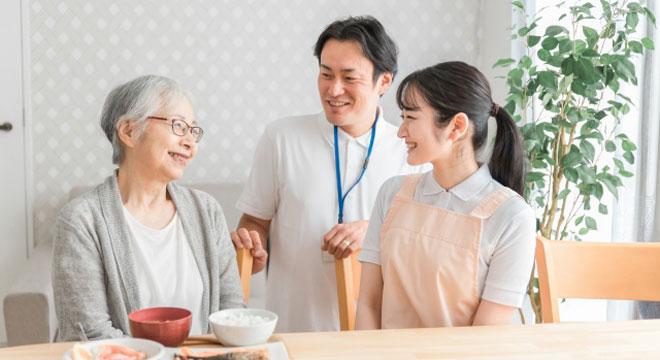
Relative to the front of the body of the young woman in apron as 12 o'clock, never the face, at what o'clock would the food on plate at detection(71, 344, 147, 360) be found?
The food on plate is roughly at 12 o'clock from the young woman in apron.

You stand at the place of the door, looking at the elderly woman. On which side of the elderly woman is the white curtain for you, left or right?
left

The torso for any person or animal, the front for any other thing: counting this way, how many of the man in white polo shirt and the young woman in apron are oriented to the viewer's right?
0

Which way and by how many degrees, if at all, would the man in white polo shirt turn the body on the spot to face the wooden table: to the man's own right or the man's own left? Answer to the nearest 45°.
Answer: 0° — they already face it

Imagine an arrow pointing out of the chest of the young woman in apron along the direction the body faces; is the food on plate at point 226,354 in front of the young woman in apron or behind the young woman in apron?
in front

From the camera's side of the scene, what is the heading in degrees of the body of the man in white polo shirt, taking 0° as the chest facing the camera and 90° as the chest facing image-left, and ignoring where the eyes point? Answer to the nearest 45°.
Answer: approximately 0°

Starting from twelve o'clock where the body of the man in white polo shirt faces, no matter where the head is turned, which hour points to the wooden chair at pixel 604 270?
The wooden chair is roughly at 10 o'clock from the man in white polo shirt.

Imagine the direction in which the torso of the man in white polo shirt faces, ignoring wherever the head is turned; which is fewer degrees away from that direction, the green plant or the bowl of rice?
the bowl of rice

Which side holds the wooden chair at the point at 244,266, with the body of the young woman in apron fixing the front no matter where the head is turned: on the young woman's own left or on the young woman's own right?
on the young woman's own right

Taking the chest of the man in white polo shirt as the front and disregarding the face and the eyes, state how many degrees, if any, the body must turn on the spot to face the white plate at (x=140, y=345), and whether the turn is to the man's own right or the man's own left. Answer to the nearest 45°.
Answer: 0° — they already face it

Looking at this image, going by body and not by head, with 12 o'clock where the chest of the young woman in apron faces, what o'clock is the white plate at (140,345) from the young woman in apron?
The white plate is roughly at 12 o'clock from the young woman in apron.

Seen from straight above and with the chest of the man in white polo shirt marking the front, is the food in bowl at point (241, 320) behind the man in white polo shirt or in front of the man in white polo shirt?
in front

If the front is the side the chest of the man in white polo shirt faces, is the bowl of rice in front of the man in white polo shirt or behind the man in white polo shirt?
in front

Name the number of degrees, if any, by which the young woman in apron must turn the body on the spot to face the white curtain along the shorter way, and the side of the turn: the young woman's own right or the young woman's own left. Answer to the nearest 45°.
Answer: approximately 180°

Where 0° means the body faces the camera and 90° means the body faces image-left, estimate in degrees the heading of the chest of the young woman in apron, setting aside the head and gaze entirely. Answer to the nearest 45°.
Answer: approximately 45°
